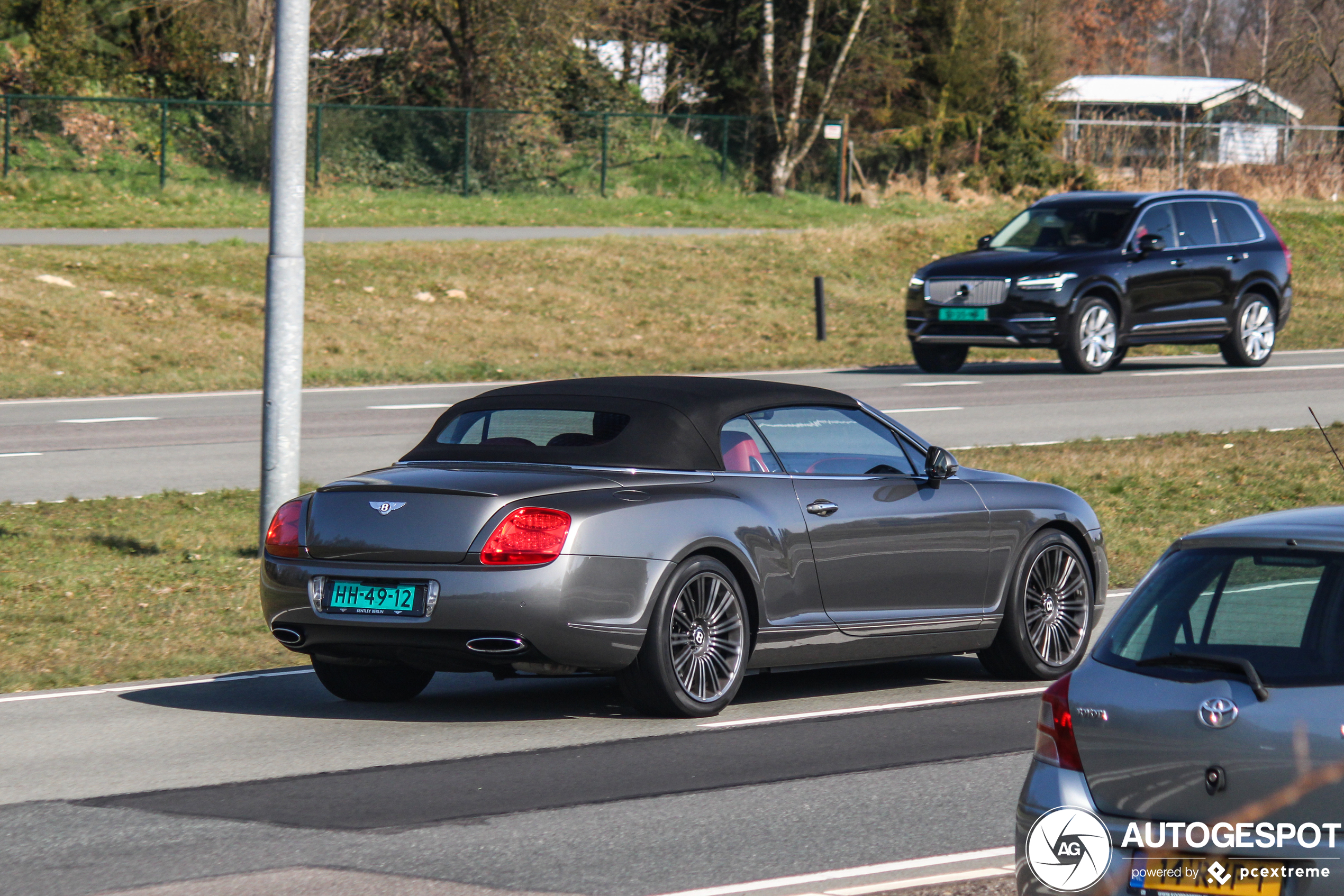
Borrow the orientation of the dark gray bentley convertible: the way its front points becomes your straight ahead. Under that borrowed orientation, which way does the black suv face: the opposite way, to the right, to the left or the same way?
the opposite way

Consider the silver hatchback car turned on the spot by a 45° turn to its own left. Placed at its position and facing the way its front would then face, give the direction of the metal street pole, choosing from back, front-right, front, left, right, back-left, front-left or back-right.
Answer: front-left

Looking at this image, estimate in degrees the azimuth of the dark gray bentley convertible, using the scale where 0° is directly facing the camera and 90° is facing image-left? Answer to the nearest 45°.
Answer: approximately 225°

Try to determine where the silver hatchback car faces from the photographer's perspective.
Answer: facing away from the viewer and to the right of the viewer

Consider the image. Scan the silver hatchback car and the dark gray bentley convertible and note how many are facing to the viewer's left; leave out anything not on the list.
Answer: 0

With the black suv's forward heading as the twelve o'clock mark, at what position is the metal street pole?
The metal street pole is roughly at 11 o'clock from the black suv.

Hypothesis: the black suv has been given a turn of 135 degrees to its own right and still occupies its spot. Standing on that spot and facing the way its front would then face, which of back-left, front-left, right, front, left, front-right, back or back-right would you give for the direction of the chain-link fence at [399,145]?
front-left

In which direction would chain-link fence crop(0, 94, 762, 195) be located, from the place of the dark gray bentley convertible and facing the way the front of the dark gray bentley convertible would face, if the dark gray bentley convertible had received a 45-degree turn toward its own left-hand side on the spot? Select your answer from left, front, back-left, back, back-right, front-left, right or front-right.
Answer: front

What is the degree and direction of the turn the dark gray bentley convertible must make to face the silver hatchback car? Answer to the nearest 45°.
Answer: approximately 135° to its right

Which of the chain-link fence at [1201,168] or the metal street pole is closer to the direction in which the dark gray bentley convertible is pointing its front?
the chain-link fence

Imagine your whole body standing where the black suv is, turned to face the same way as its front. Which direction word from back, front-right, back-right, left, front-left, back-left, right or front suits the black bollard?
right

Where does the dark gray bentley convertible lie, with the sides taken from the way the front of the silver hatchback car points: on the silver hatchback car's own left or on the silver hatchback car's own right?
on the silver hatchback car's own left

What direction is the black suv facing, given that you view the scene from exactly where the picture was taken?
facing the viewer and to the left of the viewer
